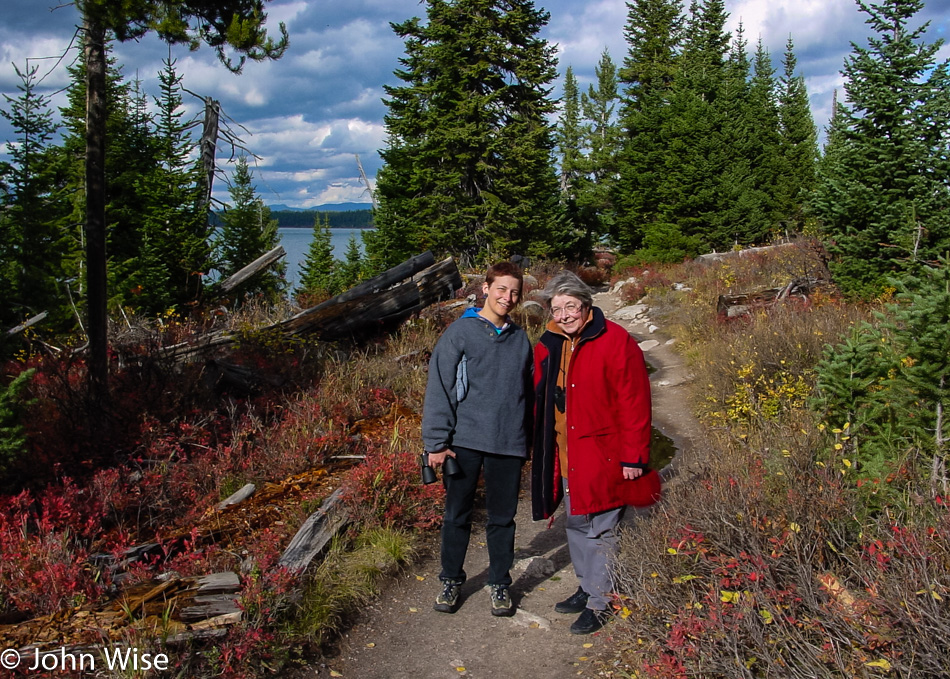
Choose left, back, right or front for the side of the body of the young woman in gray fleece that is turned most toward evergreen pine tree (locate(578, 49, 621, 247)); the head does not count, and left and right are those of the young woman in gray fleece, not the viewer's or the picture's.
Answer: back

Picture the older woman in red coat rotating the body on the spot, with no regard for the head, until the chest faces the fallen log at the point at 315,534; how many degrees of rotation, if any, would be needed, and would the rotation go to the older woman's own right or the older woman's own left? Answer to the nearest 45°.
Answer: approximately 45° to the older woman's own right

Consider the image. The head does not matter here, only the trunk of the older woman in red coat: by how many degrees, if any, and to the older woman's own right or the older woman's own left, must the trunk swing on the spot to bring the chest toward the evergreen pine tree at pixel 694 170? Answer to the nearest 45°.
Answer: approximately 135° to the older woman's own right

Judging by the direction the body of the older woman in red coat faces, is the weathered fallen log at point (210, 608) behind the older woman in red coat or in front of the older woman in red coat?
in front

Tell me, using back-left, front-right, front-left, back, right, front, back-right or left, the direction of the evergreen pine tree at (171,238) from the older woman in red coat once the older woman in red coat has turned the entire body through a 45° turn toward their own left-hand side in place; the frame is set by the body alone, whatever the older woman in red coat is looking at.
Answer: back-right

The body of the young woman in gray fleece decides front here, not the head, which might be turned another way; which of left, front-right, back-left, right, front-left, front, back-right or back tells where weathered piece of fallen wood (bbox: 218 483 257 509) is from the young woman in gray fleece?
back-right

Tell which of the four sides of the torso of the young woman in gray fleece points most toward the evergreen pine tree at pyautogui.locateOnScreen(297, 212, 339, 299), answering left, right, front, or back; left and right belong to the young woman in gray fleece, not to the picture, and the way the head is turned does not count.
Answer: back

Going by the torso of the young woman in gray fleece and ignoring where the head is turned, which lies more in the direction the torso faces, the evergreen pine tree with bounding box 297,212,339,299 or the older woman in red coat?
the older woman in red coat

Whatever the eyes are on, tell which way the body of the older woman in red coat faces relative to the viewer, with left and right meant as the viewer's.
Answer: facing the viewer and to the left of the viewer

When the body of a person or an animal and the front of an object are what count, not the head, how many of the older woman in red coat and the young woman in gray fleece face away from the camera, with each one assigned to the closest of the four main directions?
0

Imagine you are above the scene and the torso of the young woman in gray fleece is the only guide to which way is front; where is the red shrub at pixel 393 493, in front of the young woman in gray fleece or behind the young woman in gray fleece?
behind

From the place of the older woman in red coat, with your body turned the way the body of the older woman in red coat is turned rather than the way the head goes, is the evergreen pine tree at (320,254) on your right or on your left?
on your right

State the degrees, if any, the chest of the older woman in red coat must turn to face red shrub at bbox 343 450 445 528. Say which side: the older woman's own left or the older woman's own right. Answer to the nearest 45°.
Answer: approximately 90° to the older woman's own right

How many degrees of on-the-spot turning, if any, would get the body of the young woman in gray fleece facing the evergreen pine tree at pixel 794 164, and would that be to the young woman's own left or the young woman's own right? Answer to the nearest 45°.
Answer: approximately 135° to the young woman's own left

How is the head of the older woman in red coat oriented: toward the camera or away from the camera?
toward the camera

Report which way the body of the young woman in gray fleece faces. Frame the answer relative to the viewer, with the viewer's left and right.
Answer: facing the viewer

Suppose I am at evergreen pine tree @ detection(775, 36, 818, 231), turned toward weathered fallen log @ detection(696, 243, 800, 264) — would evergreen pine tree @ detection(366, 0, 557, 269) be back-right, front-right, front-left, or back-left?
front-right
